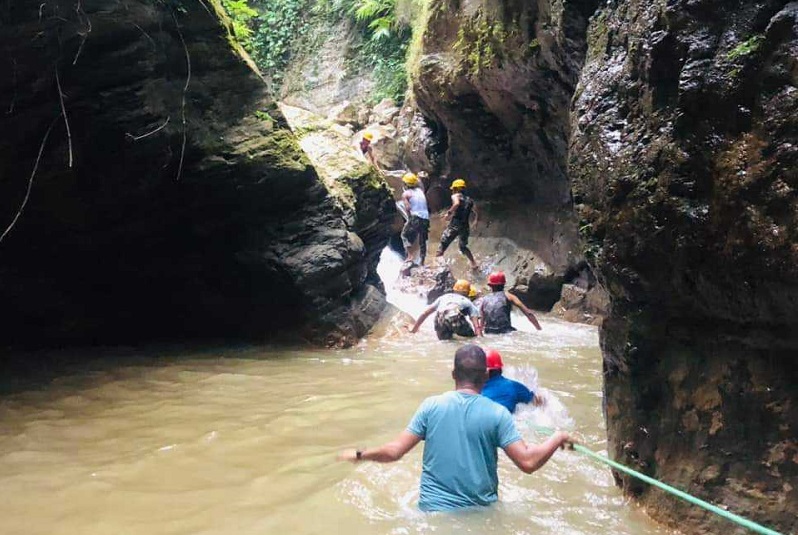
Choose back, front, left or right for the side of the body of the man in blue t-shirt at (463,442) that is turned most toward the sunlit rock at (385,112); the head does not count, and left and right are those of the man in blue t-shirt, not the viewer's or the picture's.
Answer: front

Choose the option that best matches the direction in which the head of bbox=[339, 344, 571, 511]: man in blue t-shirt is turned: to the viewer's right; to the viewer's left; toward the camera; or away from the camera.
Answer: away from the camera

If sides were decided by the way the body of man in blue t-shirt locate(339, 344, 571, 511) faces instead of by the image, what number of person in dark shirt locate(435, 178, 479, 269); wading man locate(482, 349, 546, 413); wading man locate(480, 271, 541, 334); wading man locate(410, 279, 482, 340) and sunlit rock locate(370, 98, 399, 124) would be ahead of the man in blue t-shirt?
5

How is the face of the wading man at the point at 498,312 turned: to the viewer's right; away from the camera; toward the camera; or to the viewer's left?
away from the camera

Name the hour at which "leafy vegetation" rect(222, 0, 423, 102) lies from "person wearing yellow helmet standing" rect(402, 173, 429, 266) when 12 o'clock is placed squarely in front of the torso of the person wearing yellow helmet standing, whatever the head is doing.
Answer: The leafy vegetation is roughly at 1 o'clock from the person wearing yellow helmet standing.

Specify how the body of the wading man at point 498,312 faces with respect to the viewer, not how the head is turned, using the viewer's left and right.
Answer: facing away from the viewer

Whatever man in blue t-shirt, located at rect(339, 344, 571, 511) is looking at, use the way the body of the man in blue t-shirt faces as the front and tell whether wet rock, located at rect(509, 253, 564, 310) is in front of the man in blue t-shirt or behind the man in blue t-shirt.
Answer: in front

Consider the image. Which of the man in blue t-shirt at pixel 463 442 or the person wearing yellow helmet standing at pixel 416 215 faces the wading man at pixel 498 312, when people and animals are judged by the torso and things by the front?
the man in blue t-shirt

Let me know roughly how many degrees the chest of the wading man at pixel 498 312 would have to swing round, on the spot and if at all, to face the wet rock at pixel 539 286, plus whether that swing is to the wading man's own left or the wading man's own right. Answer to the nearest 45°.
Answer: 0° — they already face it

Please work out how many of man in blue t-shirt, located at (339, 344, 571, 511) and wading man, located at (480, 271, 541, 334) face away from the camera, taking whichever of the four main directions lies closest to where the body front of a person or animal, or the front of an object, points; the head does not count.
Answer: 2

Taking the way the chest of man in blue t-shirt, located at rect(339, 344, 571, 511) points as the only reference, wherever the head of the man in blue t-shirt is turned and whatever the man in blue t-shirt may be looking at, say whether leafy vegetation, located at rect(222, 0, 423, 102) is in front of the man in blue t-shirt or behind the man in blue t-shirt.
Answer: in front

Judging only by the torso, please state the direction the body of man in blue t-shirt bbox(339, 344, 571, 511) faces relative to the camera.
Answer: away from the camera

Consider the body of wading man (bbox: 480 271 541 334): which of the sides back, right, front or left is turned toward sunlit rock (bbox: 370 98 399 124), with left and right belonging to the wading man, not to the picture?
front

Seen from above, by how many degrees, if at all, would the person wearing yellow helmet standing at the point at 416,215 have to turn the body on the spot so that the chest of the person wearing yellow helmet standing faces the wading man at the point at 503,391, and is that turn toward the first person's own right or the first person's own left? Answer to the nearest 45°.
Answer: approximately 135° to the first person's own left

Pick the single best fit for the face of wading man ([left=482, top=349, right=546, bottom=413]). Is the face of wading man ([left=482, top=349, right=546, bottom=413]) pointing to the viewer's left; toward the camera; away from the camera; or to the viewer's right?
away from the camera

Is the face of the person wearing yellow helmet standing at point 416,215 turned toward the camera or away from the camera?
away from the camera

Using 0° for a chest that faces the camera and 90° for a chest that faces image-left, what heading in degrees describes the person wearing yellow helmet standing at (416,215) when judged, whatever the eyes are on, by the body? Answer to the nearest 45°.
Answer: approximately 135°

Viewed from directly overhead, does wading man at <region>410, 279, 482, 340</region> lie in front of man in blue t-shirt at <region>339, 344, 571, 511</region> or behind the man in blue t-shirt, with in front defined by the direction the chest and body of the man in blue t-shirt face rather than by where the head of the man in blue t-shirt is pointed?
in front
